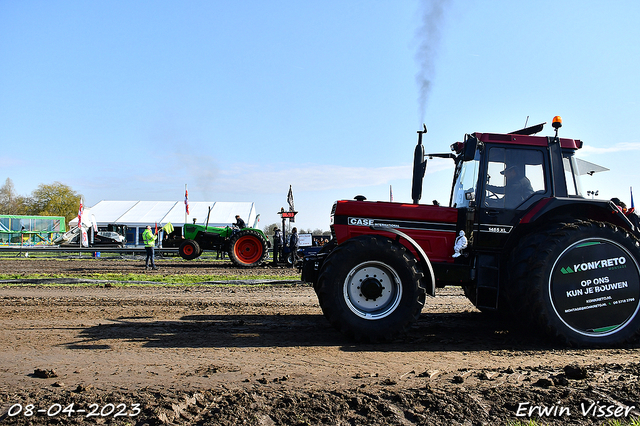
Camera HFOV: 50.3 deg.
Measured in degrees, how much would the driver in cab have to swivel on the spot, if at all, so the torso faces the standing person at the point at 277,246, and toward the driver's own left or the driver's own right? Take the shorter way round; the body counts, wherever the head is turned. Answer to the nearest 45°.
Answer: approximately 45° to the driver's own right

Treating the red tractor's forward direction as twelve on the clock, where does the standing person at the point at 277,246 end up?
The standing person is roughly at 2 o'clock from the red tractor.

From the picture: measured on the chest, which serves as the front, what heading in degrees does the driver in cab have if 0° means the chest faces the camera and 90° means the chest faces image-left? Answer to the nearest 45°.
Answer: approximately 90°

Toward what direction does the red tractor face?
to the viewer's left
